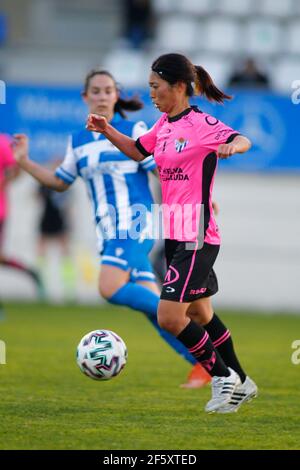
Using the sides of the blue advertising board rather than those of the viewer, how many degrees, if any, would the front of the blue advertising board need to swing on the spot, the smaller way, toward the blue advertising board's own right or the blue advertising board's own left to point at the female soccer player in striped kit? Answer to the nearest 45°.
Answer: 0° — it already faces them

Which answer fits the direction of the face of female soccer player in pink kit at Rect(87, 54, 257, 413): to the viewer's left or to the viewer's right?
to the viewer's left

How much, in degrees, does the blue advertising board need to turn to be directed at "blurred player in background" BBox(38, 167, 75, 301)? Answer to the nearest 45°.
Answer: approximately 90° to its right

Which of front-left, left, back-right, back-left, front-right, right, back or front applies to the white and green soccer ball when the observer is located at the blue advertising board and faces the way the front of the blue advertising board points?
front

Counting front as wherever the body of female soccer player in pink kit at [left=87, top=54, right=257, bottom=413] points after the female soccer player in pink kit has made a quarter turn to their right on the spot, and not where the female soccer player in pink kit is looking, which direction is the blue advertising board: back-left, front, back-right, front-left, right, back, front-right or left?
front-right

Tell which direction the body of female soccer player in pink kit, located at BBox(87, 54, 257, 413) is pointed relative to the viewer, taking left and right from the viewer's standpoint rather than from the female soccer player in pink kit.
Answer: facing the viewer and to the left of the viewer

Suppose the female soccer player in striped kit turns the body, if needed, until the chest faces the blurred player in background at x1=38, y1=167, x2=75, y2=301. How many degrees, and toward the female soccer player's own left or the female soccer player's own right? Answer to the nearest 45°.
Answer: approximately 135° to the female soccer player's own right

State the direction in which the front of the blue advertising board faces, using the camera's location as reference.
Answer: facing the viewer
